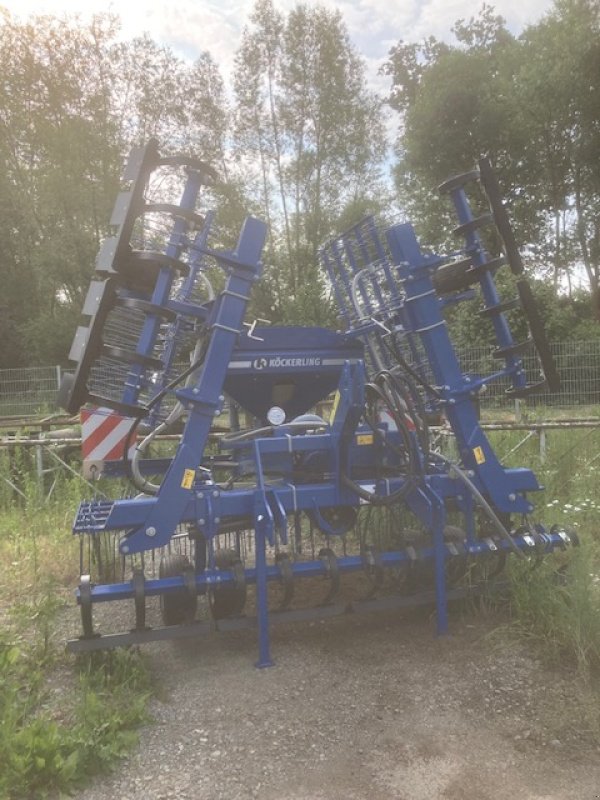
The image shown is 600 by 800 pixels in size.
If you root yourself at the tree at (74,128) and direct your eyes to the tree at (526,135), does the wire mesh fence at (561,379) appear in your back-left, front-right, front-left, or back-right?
front-right

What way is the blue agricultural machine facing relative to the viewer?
toward the camera

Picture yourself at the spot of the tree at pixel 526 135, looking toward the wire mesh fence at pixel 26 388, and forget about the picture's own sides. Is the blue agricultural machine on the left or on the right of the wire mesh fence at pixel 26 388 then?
left

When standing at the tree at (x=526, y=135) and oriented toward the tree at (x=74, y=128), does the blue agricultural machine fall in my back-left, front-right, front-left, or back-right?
front-left

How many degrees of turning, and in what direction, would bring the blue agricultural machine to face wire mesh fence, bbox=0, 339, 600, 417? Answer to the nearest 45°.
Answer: approximately 135° to its left

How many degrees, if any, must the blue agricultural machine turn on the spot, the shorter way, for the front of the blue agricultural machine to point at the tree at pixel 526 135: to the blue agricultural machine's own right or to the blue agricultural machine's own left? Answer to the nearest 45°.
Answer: approximately 135° to the blue agricultural machine's own left

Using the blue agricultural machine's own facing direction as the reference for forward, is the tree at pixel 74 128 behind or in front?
behind
